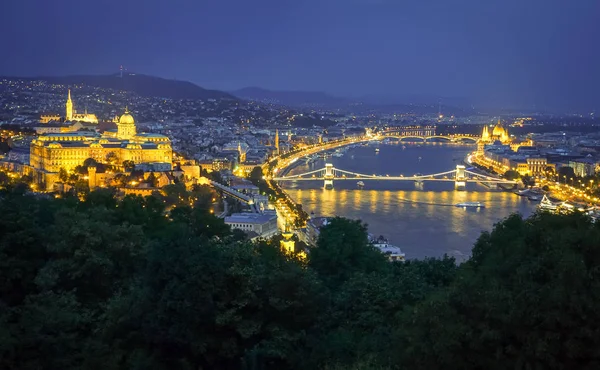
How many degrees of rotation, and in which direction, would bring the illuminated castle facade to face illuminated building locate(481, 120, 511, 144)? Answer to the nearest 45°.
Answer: approximately 90° to its left

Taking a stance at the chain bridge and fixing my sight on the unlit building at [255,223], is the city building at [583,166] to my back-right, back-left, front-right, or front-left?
back-left

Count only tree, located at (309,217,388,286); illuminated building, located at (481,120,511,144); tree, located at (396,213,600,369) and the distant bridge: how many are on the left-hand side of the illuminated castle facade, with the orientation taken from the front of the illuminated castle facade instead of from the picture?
2

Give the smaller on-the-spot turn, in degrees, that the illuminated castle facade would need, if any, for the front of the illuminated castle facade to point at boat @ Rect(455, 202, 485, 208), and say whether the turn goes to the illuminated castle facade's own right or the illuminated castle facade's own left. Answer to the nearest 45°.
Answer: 0° — it already faces it

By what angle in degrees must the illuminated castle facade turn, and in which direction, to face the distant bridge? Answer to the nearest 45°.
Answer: approximately 90° to its left

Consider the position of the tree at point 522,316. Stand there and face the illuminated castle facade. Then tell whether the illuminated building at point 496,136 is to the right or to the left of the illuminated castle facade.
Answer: right

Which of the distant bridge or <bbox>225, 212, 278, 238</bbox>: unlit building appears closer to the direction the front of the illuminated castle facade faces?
the unlit building

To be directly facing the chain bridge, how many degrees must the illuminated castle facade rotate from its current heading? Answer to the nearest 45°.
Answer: approximately 45° to its left

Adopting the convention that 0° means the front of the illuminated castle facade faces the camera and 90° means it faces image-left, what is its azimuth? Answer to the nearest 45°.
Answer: approximately 315°

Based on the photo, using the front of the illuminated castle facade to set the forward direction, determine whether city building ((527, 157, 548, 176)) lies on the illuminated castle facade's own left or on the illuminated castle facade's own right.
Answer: on the illuminated castle facade's own left

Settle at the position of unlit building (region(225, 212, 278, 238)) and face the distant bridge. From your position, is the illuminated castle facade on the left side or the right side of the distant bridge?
left

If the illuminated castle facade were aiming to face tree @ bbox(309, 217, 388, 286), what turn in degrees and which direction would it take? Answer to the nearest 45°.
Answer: approximately 45° to its right
